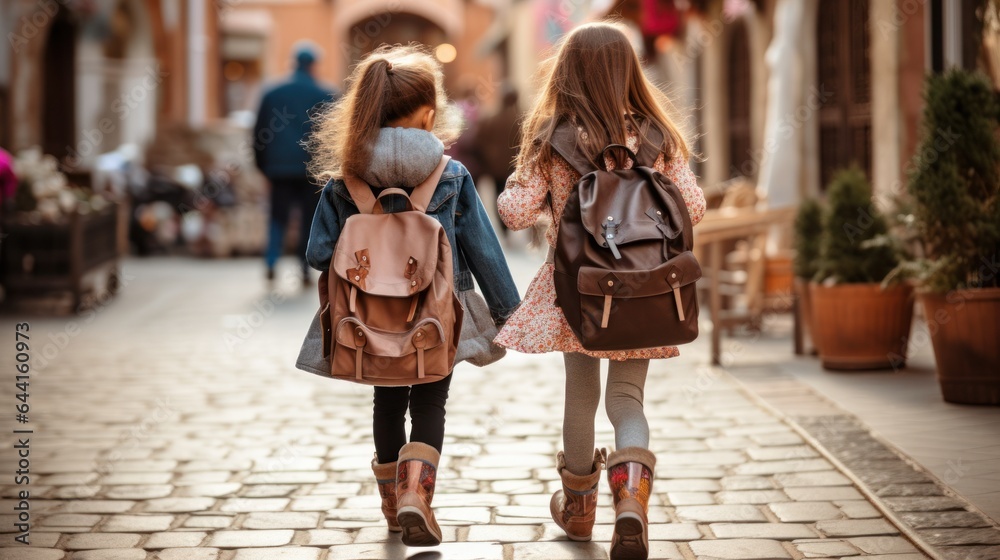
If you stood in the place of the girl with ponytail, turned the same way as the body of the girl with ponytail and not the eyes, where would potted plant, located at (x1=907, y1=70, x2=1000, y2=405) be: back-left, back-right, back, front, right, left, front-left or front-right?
front-right

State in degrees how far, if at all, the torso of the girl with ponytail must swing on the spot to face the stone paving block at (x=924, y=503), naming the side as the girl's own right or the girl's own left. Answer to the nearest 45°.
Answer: approximately 90° to the girl's own right

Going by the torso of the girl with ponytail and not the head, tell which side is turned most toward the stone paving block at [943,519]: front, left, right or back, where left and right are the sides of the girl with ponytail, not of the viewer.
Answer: right

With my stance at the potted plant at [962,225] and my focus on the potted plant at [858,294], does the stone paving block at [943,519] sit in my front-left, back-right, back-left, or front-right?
back-left

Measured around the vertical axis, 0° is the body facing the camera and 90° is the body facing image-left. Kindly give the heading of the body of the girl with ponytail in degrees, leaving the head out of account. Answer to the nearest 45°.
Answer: approximately 180°

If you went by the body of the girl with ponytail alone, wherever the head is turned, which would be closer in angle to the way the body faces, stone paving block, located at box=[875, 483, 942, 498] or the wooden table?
the wooden table

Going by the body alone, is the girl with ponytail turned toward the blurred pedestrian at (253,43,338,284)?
yes
